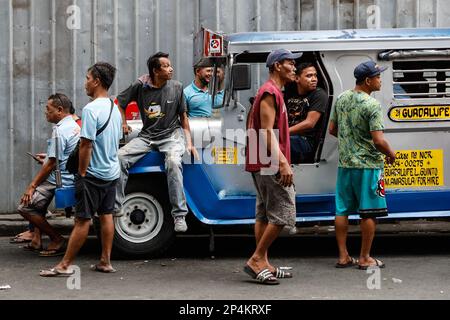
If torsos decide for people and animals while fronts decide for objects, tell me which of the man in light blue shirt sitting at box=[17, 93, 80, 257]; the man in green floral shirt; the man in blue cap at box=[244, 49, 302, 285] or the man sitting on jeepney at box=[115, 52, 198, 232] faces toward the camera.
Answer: the man sitting on jeepney

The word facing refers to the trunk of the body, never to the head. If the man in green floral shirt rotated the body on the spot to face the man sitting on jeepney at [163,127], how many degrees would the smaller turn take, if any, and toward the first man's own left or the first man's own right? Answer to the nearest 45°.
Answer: approximately 135° to the first man's own left

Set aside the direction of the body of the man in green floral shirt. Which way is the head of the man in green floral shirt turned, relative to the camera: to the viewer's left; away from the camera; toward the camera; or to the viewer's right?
to the viewer's right

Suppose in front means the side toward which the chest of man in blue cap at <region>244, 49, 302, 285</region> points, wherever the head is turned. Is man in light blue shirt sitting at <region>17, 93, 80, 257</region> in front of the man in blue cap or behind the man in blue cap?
behind

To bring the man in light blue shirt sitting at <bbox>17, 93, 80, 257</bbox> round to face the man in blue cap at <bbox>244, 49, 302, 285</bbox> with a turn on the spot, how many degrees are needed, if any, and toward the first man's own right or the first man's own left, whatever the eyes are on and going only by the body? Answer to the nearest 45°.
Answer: approximately 135° to the first man's own left

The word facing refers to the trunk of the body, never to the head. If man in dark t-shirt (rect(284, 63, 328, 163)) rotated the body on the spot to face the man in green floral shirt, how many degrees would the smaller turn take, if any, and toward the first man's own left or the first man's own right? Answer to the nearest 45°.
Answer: approximately 90° to the first man's own left

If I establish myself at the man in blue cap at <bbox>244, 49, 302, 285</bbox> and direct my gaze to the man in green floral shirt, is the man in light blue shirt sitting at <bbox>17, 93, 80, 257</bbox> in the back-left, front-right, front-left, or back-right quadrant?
back-left

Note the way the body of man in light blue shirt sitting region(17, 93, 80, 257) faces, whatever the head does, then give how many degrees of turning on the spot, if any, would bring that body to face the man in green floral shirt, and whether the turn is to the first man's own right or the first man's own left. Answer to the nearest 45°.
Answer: approximately 135° to the first man's own left

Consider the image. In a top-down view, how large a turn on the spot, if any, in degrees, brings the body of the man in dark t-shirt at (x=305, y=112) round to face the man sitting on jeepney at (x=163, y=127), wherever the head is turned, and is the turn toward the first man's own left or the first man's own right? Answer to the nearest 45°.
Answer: approximately 45° to the first man's own right
